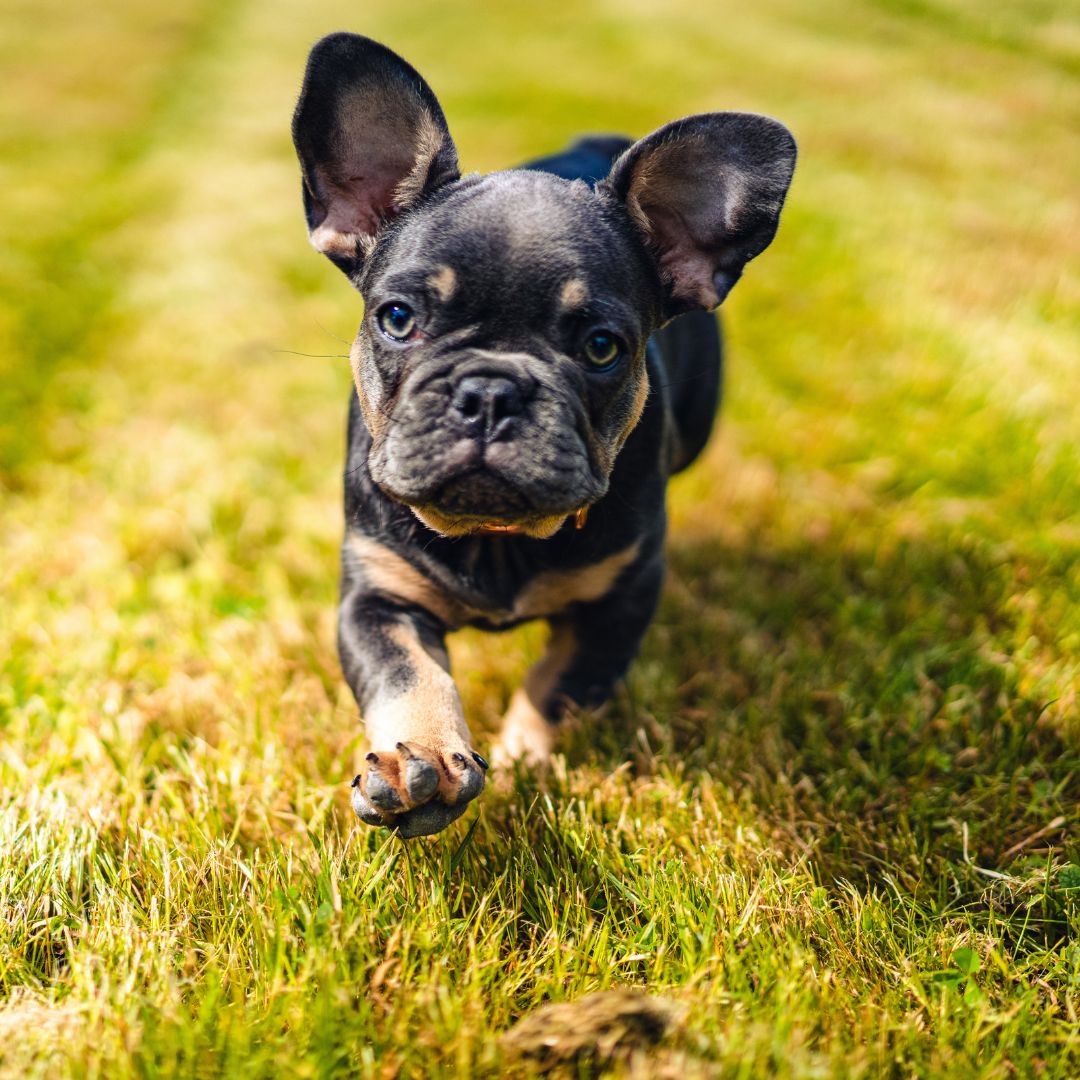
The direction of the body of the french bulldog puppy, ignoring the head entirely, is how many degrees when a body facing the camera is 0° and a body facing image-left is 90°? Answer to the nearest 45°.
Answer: approximately 0°
